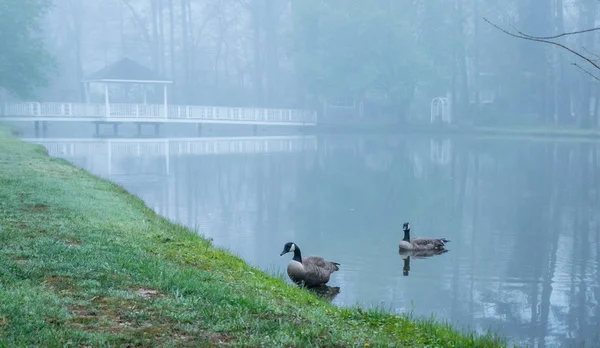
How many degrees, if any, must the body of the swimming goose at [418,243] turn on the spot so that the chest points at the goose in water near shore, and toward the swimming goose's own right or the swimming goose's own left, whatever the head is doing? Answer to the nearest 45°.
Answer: approximately 45° to the swimming goose's own left

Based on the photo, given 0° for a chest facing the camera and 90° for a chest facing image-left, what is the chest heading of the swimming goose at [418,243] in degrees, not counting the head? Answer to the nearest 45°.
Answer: approximately 90°

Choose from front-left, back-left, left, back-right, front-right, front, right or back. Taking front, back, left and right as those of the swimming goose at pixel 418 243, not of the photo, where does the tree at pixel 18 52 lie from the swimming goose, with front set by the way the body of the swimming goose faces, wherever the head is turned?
front-right

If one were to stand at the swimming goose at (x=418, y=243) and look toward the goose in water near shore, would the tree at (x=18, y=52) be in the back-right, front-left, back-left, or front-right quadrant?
back-right

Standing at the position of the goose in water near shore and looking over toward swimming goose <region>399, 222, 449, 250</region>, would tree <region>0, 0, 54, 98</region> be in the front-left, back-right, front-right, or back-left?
front-left
